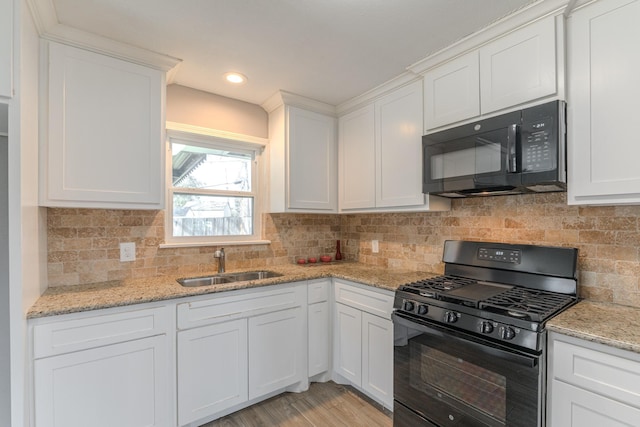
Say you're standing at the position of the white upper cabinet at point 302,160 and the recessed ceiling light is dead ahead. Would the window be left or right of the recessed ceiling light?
right

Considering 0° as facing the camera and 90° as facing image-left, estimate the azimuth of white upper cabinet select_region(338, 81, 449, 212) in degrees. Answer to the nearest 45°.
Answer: approximately 45°

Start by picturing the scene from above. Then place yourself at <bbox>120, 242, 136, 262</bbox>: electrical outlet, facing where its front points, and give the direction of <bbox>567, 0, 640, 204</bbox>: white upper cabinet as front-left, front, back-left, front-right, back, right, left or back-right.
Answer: front-left

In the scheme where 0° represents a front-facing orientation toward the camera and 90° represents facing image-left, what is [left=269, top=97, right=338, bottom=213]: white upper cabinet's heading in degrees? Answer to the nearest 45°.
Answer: approximately 315°

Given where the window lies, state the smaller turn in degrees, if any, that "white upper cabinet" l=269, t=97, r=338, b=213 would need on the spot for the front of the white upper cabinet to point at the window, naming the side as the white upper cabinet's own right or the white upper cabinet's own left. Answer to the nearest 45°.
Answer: approximately 135° to the white upper cabinet's own right

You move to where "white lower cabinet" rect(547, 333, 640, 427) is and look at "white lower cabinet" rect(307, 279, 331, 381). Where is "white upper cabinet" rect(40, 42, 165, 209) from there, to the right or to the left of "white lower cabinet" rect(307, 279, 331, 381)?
left

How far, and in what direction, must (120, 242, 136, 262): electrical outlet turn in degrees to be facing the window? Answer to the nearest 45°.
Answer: approximately 90° to its left

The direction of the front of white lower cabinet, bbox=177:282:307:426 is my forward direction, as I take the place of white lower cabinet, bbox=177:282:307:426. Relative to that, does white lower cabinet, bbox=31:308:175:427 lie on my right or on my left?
on my right
